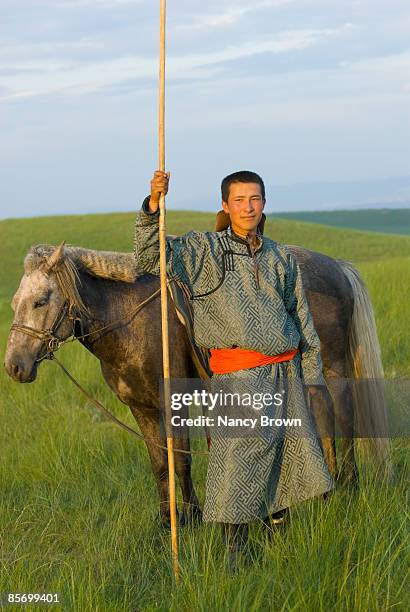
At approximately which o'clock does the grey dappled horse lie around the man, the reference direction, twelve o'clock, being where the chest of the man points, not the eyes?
The grey dappled horse is roughly at 5 o'clock from the man.

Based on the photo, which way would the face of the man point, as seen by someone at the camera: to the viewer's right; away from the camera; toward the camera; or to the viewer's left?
toward the camera

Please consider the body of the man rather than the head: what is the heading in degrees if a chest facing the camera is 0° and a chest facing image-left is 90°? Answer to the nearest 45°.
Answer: approximately 0°
